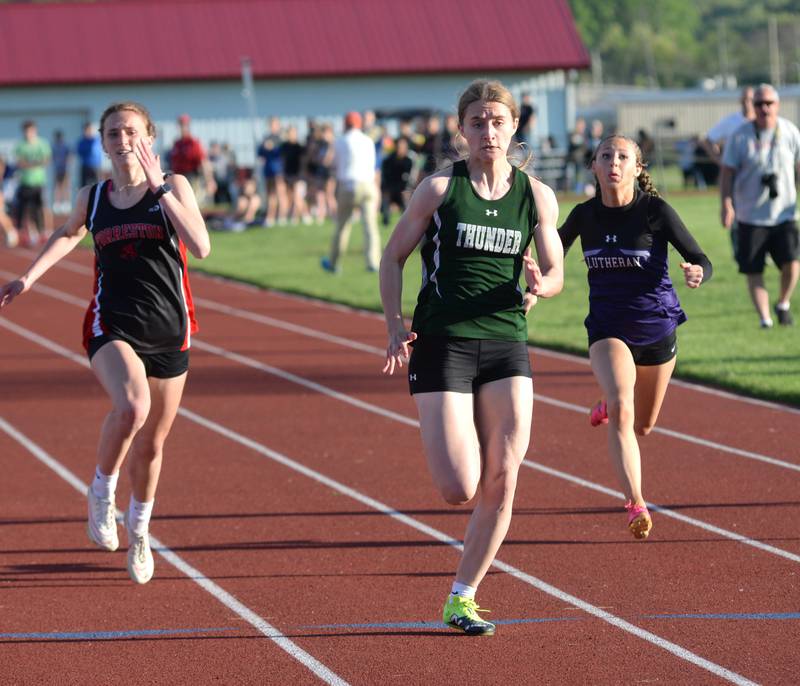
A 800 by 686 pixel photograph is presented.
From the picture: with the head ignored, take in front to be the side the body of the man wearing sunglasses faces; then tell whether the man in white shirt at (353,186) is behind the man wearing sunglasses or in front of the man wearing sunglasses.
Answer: behind

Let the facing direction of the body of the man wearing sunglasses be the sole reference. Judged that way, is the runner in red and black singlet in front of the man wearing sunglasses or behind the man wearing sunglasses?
in front

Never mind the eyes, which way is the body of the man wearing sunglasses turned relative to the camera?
toward the camera

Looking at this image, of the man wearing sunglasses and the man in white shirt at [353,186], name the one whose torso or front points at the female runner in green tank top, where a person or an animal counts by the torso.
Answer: the man wearing sunglasses

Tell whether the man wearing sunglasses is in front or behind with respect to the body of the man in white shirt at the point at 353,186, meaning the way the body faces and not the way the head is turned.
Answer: behind

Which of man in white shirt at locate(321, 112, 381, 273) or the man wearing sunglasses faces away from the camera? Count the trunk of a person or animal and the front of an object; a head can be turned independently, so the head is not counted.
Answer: the man in white shirt

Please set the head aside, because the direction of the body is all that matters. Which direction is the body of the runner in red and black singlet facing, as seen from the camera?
toward the camera

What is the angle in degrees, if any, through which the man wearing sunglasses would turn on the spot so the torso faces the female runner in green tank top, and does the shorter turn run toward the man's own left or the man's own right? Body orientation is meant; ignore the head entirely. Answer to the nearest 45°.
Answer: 0° — they already face them

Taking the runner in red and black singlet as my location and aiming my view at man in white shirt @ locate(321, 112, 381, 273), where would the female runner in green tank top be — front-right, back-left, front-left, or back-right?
back-right

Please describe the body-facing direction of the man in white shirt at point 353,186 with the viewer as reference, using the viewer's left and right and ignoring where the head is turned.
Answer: facing away from the viewer

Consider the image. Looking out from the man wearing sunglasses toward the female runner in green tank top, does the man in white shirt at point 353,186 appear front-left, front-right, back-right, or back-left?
back-right
